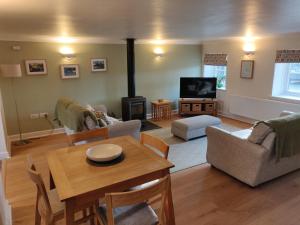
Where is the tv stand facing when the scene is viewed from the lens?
facing the viewer

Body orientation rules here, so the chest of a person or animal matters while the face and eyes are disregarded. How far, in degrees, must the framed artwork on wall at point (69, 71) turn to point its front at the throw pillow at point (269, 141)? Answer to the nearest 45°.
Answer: approximately 45° to its left

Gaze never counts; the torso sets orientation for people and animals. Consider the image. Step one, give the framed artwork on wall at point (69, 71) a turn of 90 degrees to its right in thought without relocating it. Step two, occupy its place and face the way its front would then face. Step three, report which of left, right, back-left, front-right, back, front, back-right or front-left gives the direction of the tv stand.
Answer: back

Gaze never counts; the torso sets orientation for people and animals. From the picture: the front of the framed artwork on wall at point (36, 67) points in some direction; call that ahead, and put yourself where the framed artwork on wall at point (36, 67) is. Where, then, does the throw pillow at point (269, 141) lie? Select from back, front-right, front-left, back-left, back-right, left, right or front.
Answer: front-left

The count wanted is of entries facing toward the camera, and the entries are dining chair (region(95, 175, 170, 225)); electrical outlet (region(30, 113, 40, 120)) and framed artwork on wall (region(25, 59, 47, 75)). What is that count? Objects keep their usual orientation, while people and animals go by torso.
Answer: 2

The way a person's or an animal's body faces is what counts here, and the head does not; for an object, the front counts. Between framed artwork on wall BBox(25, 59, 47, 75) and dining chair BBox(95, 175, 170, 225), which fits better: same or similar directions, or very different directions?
very different directions

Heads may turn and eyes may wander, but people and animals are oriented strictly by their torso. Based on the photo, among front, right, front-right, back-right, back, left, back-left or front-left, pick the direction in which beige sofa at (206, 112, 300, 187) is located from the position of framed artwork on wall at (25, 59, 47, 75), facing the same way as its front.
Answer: front-left

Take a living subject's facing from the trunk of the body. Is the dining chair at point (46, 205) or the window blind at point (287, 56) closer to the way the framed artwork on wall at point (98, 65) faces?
the dining chair

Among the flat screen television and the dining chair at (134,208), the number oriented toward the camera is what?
1

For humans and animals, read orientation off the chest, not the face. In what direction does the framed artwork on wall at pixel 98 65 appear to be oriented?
toward the camera

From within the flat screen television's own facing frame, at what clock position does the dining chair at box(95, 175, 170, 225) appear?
The dining chair is roughly at 12 o'clock from the flat screen television.

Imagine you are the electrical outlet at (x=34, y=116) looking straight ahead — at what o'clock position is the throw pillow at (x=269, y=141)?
The throw pillow is roughly at 11 o'clock from the electrical outlet.

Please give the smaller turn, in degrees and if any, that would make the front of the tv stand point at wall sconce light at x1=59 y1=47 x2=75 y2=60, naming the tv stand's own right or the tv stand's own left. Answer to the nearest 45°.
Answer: approximately 45° to the tv stand's own right

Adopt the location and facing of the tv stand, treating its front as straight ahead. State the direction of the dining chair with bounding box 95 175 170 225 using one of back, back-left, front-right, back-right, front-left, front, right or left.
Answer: front

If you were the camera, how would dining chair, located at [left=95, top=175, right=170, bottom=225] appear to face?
facing away from the viewer and to the left of the viewer

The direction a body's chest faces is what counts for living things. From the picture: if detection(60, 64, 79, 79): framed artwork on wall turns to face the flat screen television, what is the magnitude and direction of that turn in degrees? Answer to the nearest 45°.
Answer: approximately 90° to its left

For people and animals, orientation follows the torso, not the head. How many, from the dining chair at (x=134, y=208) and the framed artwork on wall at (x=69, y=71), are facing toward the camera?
1

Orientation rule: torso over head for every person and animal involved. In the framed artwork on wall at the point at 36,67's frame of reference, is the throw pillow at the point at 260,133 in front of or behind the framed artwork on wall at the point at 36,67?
in front
